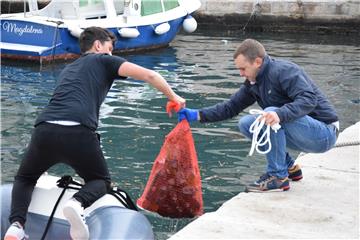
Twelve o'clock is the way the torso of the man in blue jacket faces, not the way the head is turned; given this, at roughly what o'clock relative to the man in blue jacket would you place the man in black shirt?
The man in black shirt is roughly at 11 o'clock from the man in blue jacket.

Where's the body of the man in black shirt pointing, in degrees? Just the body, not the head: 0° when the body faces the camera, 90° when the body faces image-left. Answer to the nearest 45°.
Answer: approximately 225°

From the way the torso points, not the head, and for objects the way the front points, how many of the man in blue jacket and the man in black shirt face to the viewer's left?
1

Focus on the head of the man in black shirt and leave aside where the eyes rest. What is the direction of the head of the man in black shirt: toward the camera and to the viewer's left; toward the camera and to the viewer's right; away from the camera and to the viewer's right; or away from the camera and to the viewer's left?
away from the camera and to the viewer's right

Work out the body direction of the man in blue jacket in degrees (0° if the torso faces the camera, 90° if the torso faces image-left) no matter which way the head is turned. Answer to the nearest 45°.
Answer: approximately 90°

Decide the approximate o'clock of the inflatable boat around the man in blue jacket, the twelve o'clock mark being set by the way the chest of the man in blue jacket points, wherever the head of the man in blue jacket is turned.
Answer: The inflatable boat is roughly at 11 o'clock from the man in blue jacket.

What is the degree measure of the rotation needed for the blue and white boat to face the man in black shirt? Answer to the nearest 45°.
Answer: approximately 135° to its right

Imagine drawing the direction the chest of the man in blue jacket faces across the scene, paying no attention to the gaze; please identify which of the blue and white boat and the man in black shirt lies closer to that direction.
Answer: the man in black shirt

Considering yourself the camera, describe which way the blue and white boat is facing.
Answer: facing away from the viewer and to the right of the viewer

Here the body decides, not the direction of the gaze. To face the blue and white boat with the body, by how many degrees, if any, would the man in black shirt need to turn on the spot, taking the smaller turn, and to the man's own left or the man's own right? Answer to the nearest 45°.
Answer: approximately 45° to the man's own left
